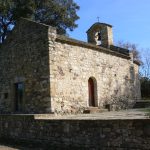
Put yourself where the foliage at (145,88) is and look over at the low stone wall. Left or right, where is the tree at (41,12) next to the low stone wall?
right

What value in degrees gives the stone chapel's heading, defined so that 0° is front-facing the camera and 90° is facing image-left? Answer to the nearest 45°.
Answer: approximately 315°

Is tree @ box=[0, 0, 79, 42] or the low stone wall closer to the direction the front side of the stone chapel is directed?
the low stone wall
